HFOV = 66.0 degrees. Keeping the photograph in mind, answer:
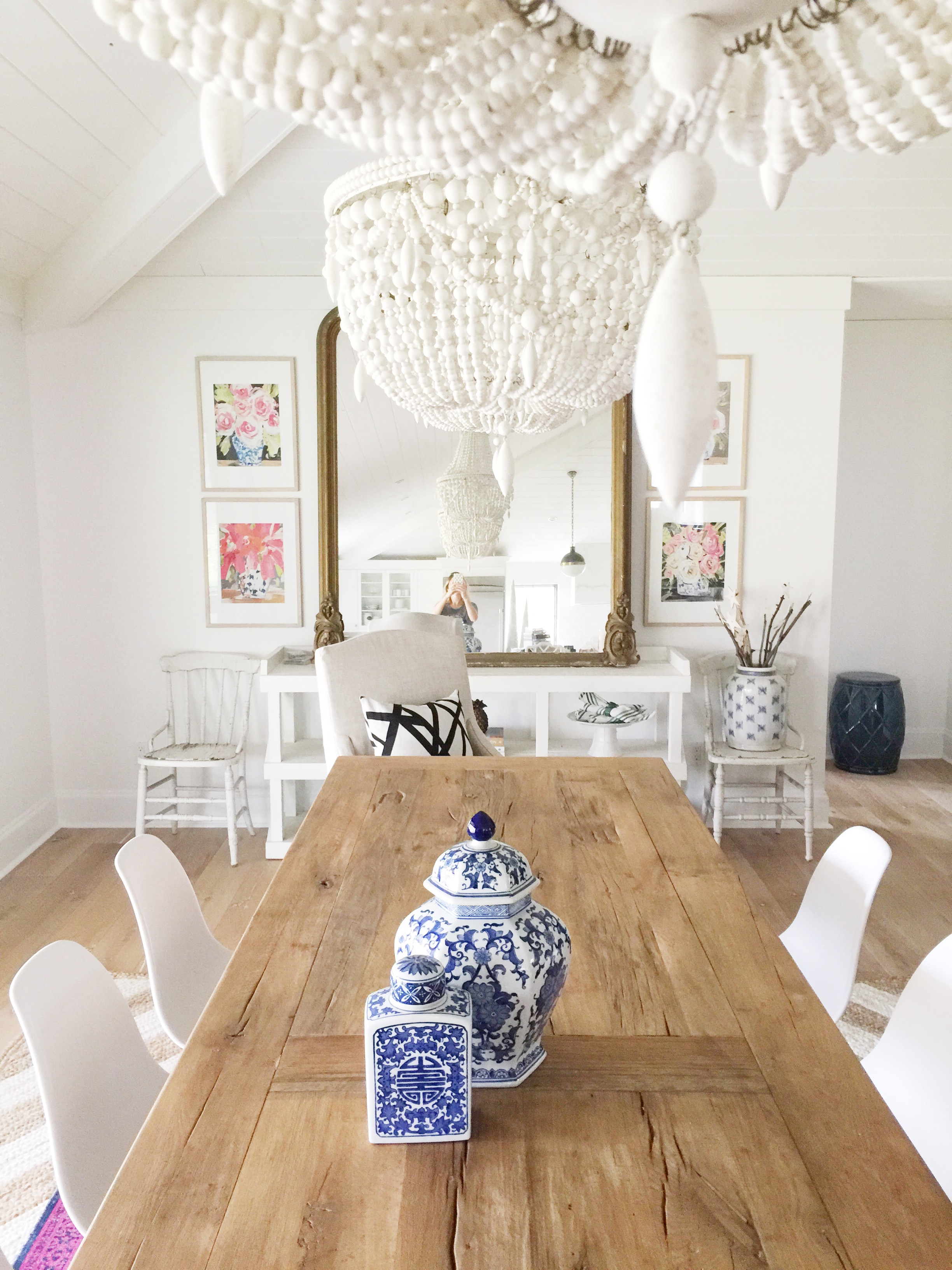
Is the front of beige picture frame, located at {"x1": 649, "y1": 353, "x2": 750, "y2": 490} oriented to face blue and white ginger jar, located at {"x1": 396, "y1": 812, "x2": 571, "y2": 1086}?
yes

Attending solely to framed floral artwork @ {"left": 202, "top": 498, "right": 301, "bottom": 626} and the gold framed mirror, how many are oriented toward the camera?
2

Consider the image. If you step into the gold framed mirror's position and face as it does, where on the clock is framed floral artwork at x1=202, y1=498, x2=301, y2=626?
The framed floral artwork is roughly at 3 o'clock from the gold framed mirror.

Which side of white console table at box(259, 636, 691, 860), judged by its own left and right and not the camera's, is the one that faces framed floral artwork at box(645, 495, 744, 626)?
left

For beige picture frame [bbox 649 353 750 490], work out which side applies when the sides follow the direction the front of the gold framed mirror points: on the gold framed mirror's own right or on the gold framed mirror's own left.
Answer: on the gold framed mirror's own left

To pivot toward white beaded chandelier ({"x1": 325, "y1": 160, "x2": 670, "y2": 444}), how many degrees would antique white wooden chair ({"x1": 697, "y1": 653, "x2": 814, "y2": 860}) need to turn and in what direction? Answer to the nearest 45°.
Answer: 0° — it already faces it
